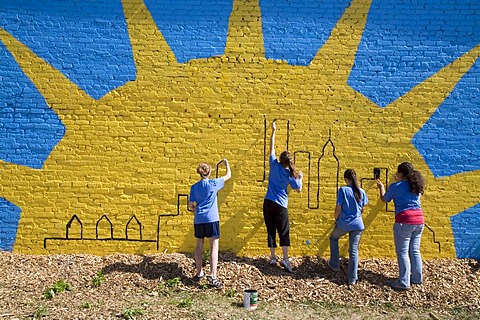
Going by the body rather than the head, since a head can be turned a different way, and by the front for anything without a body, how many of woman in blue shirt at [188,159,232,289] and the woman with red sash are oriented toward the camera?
0

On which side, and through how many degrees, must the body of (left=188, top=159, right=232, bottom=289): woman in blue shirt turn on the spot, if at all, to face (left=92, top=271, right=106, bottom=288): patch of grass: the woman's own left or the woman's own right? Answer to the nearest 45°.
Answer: approximately 90° to the woman's own left

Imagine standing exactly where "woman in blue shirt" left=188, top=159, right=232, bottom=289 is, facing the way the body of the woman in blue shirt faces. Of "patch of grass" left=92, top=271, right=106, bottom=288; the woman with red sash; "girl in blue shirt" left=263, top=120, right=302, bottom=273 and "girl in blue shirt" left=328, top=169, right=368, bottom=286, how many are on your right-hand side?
3

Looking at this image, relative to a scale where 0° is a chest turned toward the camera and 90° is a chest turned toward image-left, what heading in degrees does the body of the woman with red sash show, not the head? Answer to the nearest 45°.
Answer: approximately 135°

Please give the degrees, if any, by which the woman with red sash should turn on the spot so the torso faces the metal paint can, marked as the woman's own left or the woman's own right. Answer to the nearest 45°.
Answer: approximately 90° to the woman's own left

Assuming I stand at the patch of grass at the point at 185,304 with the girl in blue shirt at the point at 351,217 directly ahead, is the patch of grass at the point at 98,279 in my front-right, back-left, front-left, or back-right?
back-left

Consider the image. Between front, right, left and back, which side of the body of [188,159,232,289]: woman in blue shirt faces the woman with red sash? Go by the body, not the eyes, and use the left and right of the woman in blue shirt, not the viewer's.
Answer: right

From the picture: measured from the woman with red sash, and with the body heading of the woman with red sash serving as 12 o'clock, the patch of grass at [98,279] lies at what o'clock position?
The patch of grass is roughly at 10 o'clock from the woman with red sash.

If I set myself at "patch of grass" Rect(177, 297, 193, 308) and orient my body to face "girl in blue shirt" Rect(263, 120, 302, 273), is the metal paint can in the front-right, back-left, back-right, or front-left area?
front-right

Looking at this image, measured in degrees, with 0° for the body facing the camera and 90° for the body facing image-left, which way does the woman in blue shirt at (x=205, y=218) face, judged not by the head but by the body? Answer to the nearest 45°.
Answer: approximately 180°

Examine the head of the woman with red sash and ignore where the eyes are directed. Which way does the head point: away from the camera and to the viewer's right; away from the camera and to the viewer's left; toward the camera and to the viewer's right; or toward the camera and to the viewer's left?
away from the camera and to the viewer's left

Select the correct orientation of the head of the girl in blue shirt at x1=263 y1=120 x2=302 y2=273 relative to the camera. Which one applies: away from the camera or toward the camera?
away from the camera
